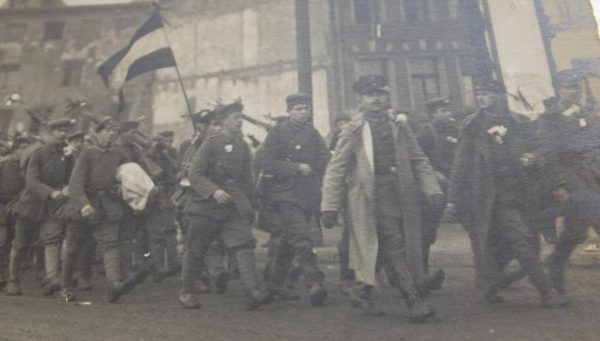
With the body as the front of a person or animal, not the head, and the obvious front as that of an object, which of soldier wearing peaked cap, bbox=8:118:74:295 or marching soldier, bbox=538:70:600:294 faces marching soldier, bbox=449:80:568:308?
the soldier wearing peaked cap

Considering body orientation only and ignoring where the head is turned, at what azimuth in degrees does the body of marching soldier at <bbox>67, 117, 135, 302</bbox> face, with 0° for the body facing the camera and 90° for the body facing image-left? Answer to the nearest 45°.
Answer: approximately 315°

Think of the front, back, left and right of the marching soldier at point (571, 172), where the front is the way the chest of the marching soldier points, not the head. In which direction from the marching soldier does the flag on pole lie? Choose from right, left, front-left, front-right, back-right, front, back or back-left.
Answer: back-right

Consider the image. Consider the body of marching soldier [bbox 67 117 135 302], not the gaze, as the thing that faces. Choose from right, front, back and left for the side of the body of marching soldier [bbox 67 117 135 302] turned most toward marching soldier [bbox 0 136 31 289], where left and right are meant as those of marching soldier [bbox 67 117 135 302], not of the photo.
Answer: back

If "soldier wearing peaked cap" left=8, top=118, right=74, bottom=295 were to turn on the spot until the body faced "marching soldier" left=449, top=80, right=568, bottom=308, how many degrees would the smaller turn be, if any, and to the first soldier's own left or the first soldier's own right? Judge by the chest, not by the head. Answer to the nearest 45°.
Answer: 0° — they already face them

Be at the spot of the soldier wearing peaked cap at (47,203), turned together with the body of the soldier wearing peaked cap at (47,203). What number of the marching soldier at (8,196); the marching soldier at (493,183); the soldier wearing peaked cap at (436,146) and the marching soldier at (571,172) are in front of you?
3

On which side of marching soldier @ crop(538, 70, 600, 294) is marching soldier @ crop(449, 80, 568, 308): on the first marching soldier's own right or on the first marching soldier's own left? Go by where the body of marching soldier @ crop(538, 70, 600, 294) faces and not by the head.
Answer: on the first marching soldier's own right

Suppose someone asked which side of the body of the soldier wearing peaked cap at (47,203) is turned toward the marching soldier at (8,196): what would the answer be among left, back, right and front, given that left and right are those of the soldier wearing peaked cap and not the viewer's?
back

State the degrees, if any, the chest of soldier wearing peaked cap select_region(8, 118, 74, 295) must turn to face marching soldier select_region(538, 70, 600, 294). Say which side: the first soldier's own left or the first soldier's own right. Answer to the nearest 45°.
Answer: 0° — they already face them
